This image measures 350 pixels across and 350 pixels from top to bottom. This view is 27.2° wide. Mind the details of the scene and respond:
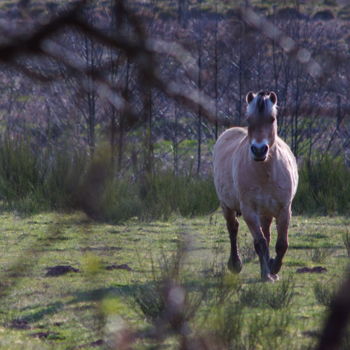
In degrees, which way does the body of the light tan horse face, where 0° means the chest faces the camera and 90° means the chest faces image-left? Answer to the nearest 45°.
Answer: approximately 0°

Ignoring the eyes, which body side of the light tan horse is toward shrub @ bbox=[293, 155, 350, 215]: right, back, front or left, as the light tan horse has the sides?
back

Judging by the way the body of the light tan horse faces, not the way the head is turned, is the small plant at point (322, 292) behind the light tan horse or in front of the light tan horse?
in front

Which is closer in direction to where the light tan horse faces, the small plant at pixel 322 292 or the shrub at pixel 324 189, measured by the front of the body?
the small plant
